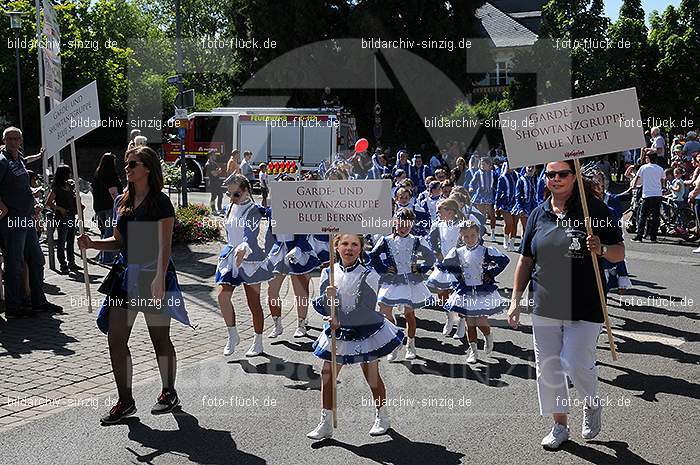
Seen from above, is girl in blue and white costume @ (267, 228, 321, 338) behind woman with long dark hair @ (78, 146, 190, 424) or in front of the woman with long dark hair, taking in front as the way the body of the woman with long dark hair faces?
behind

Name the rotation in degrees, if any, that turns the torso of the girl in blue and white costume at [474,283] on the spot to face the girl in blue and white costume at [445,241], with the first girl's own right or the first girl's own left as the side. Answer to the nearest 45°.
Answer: approximately 180°

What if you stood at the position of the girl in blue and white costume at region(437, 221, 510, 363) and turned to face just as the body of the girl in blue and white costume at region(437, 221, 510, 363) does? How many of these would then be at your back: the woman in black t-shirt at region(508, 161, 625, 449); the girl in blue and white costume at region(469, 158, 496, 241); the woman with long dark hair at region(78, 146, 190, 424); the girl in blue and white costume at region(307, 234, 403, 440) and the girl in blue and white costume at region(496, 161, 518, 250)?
2

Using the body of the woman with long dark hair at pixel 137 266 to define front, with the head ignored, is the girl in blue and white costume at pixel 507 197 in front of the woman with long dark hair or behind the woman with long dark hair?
behind

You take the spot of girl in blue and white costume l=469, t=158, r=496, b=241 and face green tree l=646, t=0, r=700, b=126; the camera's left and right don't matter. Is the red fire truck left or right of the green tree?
left

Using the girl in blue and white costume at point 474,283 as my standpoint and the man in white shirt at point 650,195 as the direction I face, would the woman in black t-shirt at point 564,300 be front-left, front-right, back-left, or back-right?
back-right

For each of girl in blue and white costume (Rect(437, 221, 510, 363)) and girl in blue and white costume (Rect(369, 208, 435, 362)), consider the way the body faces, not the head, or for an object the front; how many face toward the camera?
2

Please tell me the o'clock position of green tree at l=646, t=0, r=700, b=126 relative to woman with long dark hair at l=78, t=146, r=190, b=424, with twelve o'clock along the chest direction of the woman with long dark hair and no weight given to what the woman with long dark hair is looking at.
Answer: The green tree is roughly at 6 o'clock from the woman with long dark hair.

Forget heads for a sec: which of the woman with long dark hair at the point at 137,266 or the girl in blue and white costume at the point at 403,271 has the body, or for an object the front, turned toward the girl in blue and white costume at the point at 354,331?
the girl in blue and white costume at the point at 403,271

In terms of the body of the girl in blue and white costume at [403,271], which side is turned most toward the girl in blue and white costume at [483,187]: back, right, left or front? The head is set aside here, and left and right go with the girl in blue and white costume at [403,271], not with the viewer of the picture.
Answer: back

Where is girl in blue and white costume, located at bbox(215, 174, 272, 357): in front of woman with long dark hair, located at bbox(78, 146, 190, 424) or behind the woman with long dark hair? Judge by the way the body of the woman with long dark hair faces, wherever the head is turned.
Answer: behind

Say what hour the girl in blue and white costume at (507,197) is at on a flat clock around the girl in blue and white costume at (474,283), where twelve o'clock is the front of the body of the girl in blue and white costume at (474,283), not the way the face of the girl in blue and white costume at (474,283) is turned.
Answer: the girl in blue and white costume at (507,197) is roughly at 6 o'clock from the girl in blue and white costume at (474,283).

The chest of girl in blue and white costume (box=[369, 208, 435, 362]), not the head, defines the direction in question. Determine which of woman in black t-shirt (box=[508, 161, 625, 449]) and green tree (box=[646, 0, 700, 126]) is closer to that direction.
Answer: the woman in black t-shirt
